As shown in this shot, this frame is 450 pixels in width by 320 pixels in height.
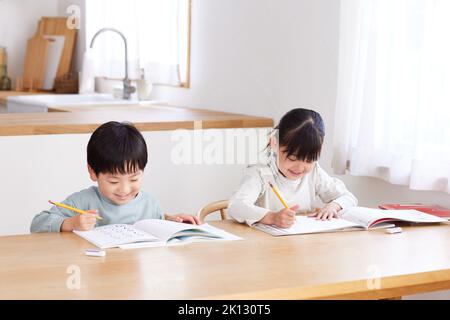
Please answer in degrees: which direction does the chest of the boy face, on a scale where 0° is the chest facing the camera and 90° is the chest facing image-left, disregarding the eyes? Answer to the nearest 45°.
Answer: approximately 0°

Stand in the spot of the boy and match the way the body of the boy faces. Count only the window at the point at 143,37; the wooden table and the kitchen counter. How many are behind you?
2

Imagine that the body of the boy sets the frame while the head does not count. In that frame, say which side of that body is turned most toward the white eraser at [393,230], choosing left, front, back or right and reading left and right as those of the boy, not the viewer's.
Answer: left

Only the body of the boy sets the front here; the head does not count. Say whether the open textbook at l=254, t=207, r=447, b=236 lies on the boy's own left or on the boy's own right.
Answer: on the boy's own left

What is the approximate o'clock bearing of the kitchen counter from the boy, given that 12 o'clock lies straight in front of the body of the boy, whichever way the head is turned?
The kitchen counter is roughly at 6 o'clock from the boy.

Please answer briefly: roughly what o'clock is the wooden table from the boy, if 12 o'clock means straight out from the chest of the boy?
The wooden table is roughly at 11 o'clock from the boy.

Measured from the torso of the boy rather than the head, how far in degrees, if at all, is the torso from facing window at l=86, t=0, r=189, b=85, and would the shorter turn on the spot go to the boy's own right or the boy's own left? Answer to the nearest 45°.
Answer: approximately 180°

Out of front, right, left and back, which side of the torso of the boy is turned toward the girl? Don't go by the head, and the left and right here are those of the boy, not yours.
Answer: left
